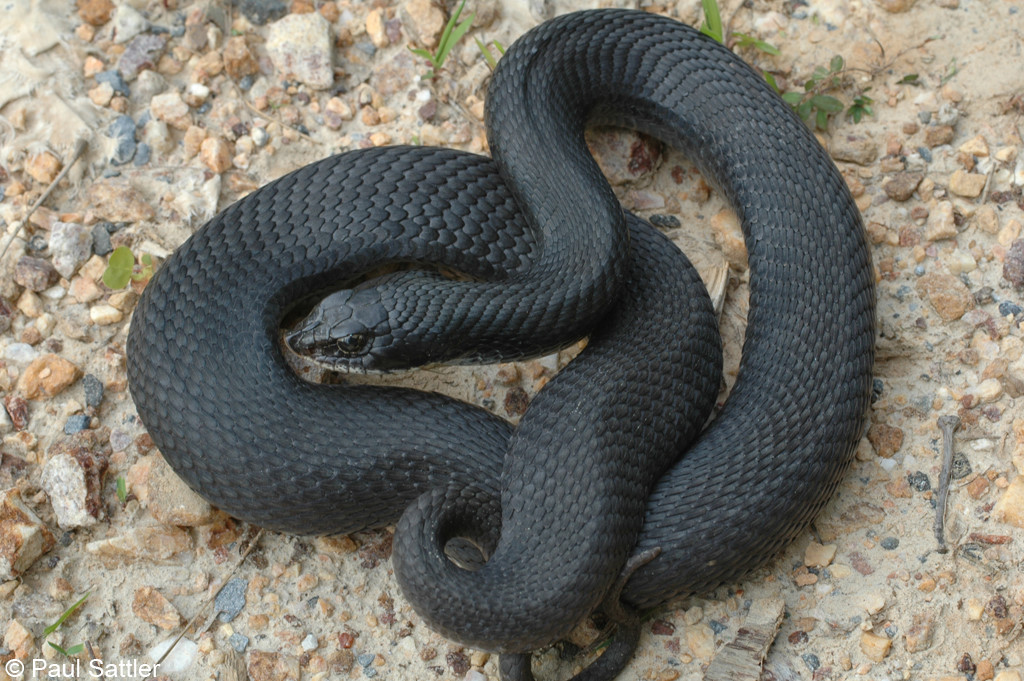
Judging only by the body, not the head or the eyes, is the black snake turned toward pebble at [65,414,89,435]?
yes

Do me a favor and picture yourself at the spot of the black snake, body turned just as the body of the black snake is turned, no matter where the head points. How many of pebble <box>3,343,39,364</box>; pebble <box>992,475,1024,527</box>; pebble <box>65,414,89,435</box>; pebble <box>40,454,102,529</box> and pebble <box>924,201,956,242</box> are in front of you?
3

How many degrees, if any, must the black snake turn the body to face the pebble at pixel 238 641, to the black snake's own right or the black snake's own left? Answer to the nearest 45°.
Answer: approximately 45° to the black snake's own left

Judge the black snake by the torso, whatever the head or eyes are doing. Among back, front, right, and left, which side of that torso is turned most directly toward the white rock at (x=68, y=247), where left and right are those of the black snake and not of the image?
front

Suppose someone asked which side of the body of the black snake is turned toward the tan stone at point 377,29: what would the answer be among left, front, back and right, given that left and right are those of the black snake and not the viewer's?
right

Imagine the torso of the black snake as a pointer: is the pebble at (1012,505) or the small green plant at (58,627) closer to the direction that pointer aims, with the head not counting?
the small green plant

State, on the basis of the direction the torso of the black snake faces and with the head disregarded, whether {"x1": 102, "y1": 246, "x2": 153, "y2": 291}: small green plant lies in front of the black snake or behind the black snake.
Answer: in front

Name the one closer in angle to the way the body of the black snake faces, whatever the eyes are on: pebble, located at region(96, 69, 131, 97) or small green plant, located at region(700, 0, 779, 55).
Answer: the pebble

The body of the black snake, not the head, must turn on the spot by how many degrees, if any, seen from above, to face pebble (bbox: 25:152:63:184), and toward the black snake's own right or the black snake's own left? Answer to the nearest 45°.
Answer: approximately 45° to the black snake's own right

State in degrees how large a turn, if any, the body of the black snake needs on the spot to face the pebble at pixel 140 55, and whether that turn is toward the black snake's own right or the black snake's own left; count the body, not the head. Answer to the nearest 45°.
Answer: approximately 45° to the black snake's own right

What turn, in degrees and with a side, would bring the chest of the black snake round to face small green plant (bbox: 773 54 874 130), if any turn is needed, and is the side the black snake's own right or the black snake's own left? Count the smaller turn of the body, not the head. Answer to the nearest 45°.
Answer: approximately 135° to the black snake's own right

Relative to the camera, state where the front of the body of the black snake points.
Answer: to the viewer's left

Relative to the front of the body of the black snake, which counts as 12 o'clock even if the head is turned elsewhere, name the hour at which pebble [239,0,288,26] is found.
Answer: The pebble is roughly at 2 o'clock from the black snake.

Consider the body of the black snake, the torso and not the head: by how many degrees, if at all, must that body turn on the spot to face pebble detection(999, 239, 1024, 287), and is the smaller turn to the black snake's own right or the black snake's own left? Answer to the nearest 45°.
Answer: approximately 180°
